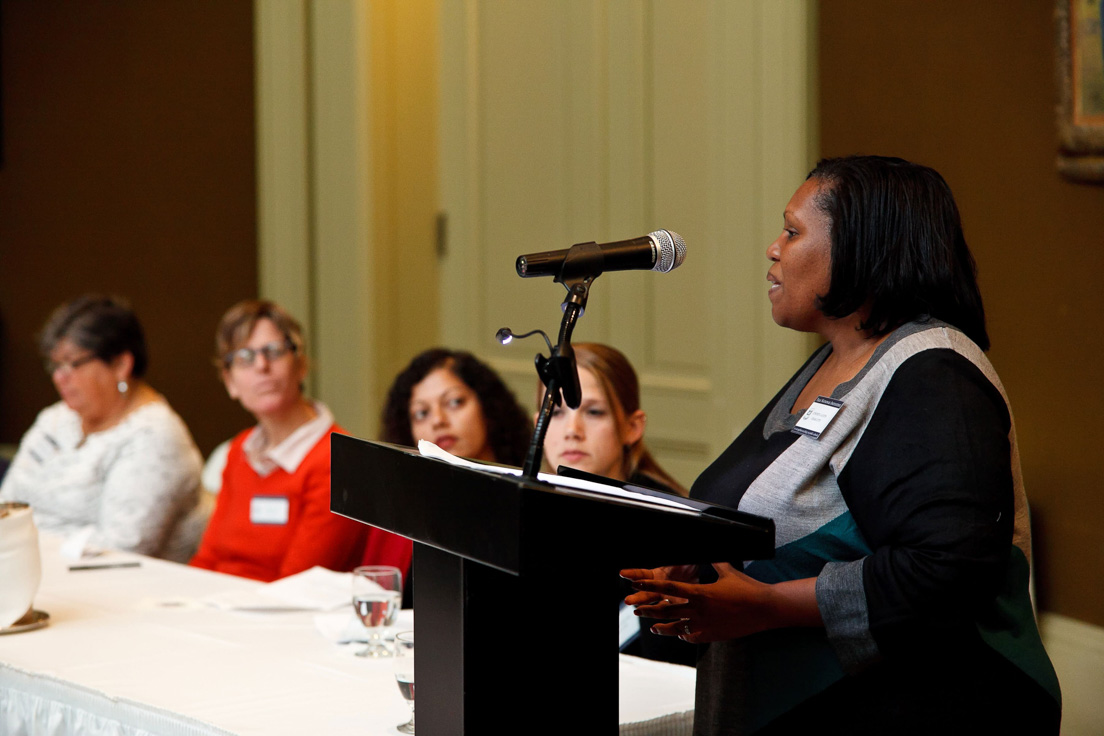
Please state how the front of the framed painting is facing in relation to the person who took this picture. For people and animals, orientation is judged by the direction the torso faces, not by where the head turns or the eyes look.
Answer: facing the viewer

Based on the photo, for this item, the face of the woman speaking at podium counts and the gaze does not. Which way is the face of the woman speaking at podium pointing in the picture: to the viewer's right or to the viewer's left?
to the viewer's left

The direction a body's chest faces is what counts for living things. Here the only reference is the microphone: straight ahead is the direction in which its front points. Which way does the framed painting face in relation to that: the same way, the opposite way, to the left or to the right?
to the right

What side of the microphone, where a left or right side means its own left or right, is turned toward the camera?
right

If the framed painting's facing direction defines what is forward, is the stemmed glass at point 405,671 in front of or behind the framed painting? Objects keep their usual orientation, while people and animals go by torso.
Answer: in front
